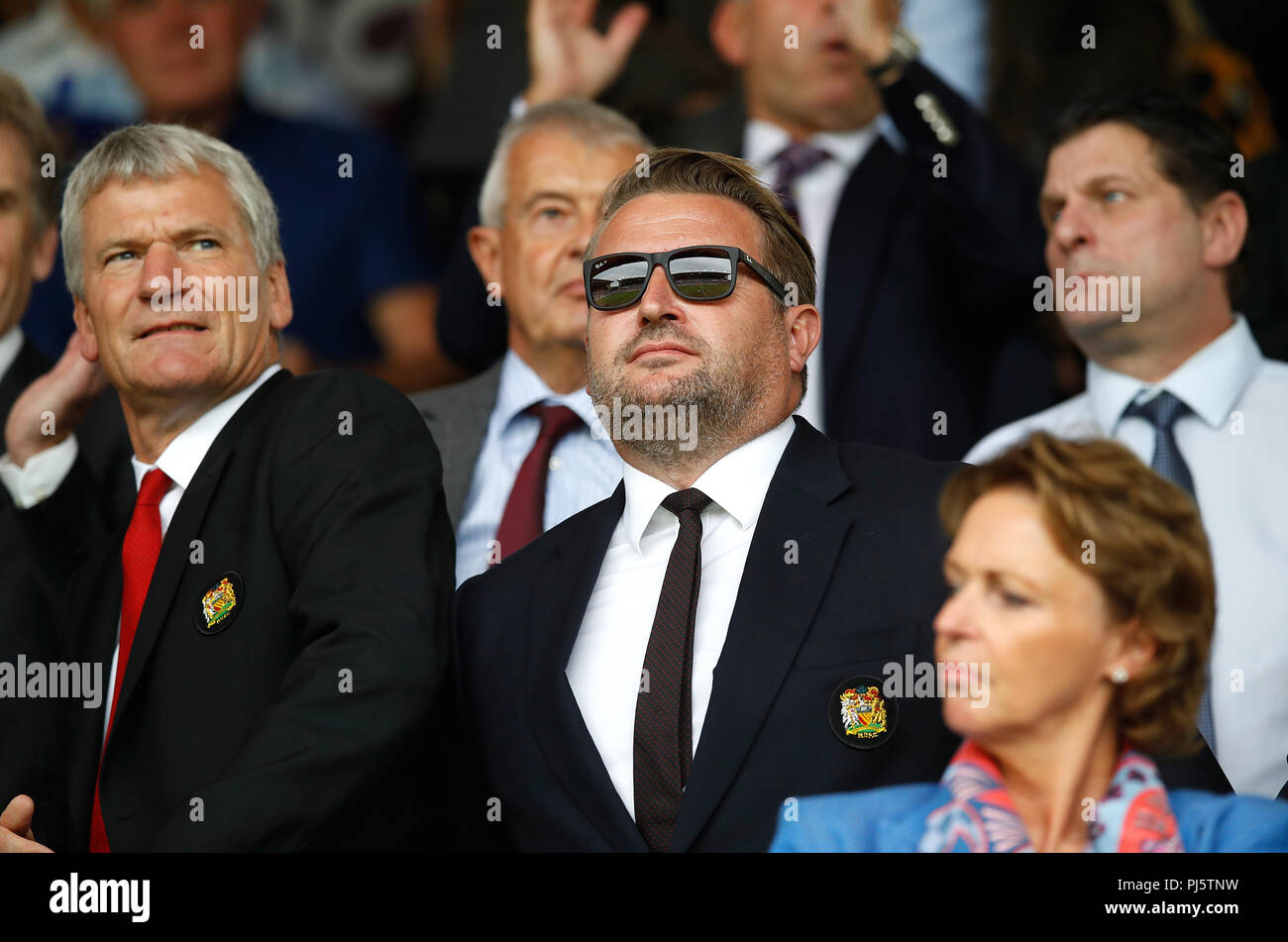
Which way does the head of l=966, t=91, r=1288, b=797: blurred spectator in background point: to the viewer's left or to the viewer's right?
to the viewer's left

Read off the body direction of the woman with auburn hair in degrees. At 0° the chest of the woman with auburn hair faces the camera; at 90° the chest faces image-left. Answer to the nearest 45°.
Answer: approximately 45°

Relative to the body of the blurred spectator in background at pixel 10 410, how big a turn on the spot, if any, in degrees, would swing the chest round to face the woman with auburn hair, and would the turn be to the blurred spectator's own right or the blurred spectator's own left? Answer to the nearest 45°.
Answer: approximately 45° to the blurred spectator's own left

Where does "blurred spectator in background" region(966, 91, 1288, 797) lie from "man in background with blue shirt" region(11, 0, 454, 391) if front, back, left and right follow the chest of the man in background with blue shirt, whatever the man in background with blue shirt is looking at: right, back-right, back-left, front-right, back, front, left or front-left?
front-left

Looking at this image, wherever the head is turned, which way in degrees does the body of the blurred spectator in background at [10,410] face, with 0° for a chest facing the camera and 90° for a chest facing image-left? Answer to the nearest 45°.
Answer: approximately 0°

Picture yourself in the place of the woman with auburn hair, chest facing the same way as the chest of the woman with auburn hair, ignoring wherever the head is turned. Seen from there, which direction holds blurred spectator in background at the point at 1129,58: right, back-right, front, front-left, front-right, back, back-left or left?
back-right

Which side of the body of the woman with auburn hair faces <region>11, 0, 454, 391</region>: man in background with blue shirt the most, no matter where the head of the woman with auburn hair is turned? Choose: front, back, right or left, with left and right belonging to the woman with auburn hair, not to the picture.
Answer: right

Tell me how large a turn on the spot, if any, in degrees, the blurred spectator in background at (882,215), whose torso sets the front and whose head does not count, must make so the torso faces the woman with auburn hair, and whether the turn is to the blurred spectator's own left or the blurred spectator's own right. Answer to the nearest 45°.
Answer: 0° — they already face them

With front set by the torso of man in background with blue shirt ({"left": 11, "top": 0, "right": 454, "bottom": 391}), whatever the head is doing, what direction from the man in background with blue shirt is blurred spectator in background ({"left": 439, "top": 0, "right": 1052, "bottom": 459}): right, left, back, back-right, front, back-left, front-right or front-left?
front-left

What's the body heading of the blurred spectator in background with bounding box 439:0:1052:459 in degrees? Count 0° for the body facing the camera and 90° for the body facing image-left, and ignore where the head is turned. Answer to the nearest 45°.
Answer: approximately 0°

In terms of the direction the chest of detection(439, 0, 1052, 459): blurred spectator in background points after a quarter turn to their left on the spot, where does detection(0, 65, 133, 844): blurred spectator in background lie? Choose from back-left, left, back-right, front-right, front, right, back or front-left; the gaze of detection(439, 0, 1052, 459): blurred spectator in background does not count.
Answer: back
